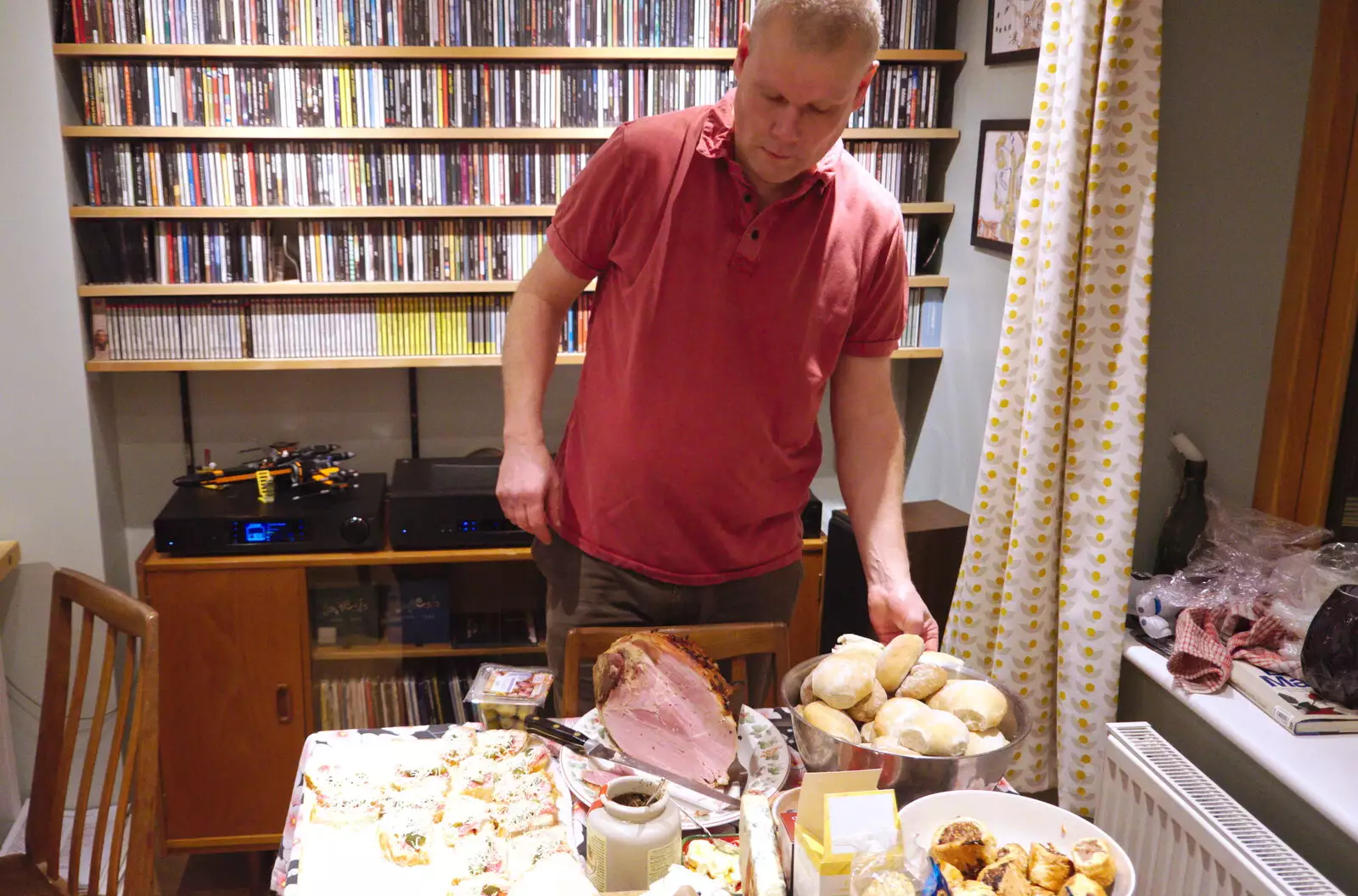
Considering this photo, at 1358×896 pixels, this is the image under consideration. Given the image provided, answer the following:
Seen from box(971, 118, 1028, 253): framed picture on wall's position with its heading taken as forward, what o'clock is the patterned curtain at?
The patterned curtain is roughly at 10 o'clock from the framed picture on wall.

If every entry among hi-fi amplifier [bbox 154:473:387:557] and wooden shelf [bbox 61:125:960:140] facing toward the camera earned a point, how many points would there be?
2

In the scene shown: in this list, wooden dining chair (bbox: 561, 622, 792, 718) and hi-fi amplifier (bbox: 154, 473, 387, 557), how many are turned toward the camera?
2

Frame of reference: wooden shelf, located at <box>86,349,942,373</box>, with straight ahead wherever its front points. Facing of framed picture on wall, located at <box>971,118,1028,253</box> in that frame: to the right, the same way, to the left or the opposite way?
to the right

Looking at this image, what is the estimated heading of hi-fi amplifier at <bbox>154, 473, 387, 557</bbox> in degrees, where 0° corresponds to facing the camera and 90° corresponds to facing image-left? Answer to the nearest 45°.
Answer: approximately 0°

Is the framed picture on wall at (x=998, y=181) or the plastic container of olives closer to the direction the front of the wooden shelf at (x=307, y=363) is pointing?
the plastic container of olives

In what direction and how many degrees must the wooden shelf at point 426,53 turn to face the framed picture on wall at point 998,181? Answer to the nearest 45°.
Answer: approximately 90° to its left

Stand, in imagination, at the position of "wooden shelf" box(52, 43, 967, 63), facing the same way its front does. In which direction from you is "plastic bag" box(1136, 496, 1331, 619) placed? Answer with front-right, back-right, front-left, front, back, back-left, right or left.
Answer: front-left

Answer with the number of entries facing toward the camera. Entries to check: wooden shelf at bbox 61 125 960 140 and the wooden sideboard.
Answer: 2

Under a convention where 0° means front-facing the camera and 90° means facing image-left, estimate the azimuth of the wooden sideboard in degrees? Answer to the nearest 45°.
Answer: approximately 0°
